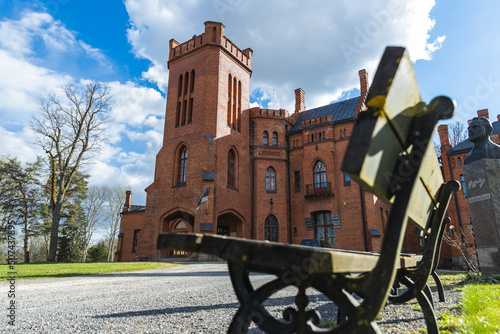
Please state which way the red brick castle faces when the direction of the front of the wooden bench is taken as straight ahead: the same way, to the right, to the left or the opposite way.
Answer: to the left

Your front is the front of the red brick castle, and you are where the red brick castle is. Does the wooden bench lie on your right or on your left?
on your left

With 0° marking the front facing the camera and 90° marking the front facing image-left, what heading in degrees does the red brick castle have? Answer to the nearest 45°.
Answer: approximately 45°

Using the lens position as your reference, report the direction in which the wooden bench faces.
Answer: facing away from the viewer and to the left of the viewer

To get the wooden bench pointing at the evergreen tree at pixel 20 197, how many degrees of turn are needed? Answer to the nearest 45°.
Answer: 0° — it already faces it

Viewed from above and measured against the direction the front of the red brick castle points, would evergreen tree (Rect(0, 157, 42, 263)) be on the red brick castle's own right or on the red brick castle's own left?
on the red brick castle's own right
